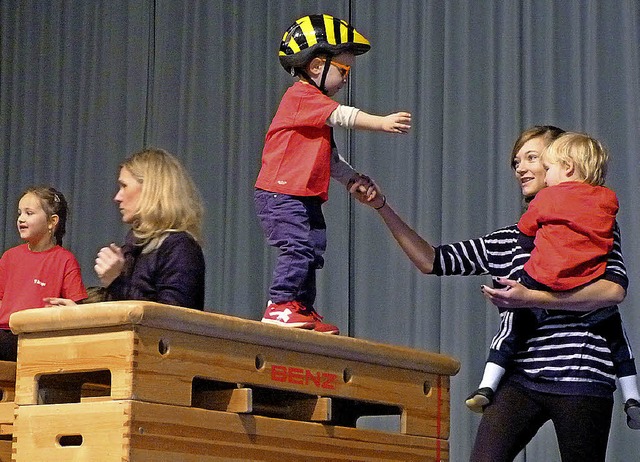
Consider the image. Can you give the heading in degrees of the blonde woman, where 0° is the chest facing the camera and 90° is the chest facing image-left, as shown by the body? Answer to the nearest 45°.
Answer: approximately 90°

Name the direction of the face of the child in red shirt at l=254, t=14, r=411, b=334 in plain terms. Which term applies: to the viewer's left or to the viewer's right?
to the viewer's right

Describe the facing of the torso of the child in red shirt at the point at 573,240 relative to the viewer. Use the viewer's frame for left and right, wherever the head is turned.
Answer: facing away from the viewer and to the left of the viewer

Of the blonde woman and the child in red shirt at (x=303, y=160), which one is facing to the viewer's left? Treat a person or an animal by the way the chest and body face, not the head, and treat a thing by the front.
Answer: the blonde woman

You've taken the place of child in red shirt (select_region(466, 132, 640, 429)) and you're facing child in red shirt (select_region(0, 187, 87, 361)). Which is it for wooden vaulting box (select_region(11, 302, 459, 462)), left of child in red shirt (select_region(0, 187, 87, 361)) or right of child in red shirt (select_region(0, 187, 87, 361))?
left

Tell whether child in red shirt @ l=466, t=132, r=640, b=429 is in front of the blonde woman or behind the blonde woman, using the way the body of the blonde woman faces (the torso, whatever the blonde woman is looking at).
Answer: behind

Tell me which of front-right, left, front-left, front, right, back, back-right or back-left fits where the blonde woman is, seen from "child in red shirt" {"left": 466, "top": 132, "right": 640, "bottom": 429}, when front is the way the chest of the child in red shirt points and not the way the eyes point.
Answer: front-left

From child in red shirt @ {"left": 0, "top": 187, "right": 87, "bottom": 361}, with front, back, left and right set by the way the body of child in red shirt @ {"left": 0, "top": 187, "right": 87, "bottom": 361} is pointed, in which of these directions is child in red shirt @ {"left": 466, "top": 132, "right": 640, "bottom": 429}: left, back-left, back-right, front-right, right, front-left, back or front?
left

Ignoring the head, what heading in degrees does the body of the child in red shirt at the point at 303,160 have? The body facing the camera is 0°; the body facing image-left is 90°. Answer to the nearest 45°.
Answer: approximately 270°

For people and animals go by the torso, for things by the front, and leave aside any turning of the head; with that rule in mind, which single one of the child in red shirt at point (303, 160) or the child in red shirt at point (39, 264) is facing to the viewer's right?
the child in red shirt at point (303, 160)

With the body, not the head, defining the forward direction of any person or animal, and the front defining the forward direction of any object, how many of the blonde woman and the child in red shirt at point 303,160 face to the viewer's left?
1
